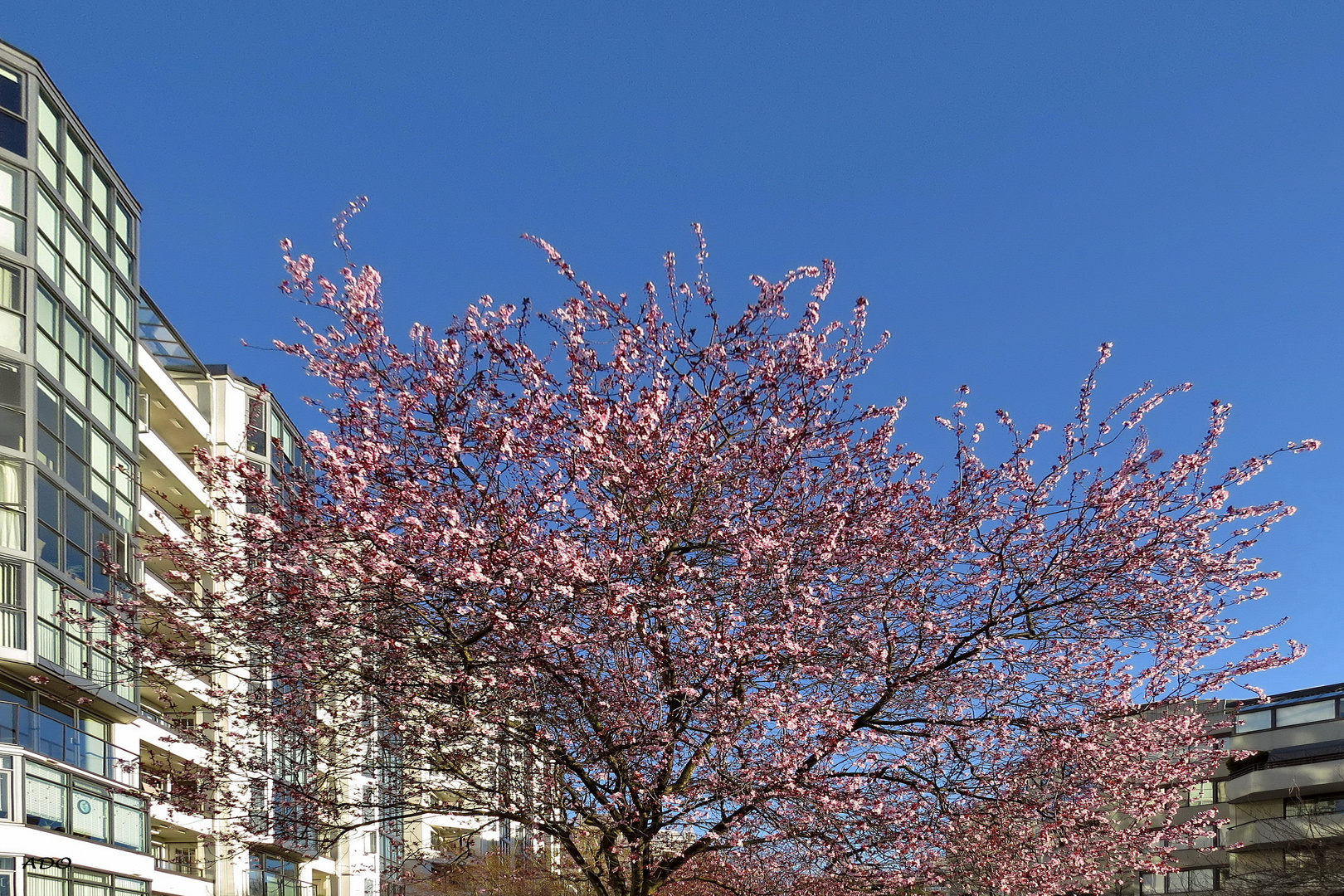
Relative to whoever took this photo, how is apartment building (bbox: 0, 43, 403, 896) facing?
facing the viewer and to the right of the viewer
